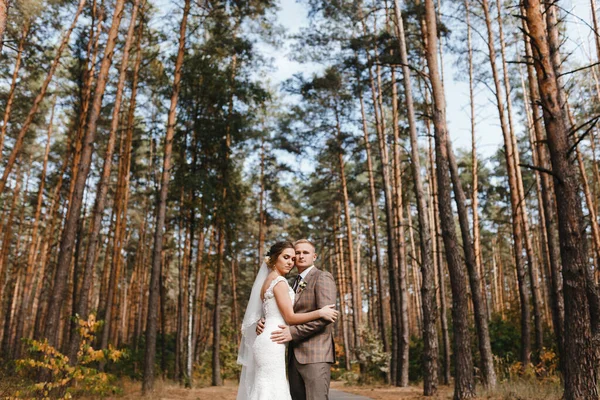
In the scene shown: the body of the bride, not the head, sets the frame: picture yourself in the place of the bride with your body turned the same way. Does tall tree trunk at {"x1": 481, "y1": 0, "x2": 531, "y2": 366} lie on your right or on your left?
on your left

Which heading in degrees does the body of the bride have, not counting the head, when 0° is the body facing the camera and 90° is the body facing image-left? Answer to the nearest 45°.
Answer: approximately 270°

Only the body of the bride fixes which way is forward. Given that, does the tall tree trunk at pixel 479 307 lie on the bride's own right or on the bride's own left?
on the bride's own left

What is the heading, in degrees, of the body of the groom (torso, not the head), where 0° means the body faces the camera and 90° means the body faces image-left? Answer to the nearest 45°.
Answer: approximately 45°

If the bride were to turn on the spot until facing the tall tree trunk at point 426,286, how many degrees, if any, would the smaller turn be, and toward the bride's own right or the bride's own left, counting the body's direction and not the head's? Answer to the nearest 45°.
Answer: approximately 45° to the bride's own left

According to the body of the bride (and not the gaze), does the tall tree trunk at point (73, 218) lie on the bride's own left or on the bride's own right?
on the bride's own left
